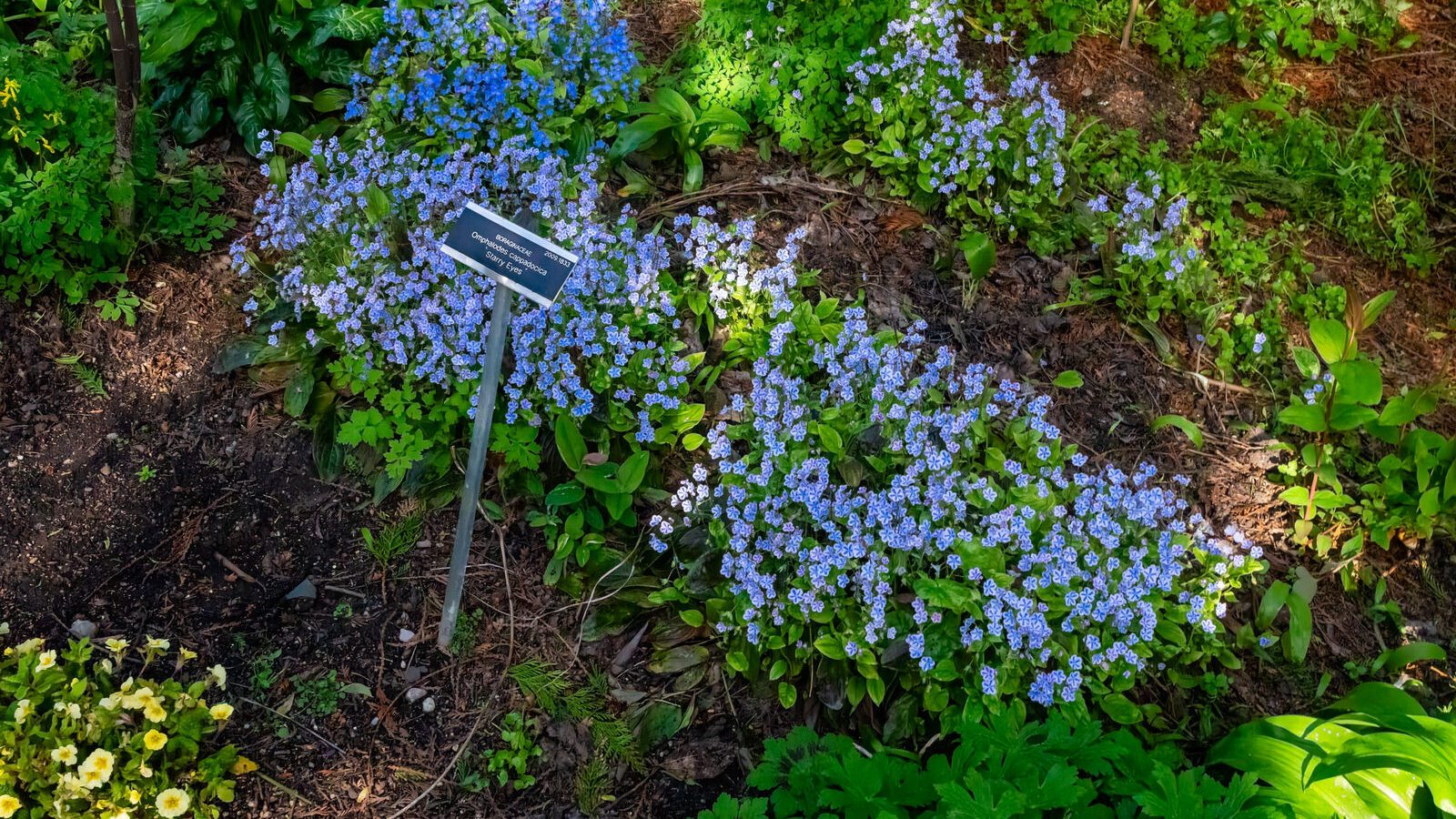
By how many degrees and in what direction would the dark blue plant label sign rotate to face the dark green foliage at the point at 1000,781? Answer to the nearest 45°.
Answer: approximately 45° to its left

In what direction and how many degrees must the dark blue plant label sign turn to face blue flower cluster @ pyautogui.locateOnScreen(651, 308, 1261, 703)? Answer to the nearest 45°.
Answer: approximately 90° to its left

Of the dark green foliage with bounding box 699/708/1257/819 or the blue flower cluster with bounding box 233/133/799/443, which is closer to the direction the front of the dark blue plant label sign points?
the dark green foliage

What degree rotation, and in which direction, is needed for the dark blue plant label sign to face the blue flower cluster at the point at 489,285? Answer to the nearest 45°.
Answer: approximately 180°

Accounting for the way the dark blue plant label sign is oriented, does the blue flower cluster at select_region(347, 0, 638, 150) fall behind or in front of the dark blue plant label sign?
behind

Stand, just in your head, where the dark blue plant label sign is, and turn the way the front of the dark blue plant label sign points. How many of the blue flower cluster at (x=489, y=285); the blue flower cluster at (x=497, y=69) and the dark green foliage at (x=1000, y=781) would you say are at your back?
2

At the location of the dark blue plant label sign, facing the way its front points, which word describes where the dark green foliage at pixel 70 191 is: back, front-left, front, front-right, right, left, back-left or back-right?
back-right

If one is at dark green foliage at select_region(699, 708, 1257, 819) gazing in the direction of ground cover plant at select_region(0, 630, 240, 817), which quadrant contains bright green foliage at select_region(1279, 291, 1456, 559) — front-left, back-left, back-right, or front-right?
back-right
